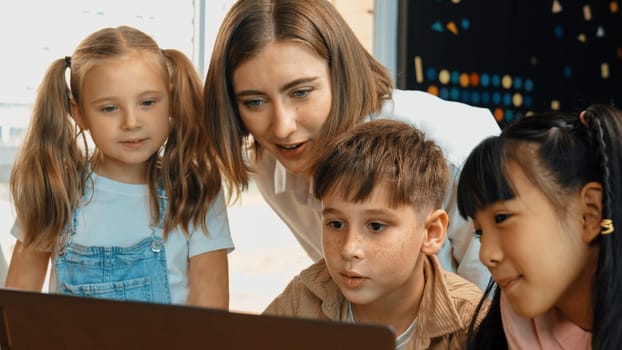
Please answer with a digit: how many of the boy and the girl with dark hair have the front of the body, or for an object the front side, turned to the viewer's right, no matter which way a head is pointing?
0

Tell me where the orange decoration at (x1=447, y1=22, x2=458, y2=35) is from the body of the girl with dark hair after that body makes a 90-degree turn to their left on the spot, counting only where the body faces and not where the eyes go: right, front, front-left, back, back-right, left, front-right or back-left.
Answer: back-left

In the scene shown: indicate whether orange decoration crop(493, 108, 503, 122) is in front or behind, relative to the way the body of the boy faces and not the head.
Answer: behind

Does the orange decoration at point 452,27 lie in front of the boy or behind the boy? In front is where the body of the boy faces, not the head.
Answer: behind

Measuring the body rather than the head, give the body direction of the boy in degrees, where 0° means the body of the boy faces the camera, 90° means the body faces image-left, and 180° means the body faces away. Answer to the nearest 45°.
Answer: approximately 45°

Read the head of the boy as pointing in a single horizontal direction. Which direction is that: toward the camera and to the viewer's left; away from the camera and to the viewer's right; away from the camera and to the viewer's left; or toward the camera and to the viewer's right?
toward the camera and to the viewer's left

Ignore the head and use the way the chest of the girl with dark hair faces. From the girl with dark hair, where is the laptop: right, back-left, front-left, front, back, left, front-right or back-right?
front

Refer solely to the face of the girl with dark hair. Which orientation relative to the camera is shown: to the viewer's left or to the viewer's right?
to the viewer's left

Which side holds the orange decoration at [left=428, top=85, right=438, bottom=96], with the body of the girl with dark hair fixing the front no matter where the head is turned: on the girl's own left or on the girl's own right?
on the girl's own right

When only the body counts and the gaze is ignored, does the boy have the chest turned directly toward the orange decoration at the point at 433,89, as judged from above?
no

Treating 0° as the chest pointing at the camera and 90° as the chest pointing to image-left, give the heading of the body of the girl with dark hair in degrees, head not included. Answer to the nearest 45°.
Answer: approximately 45°

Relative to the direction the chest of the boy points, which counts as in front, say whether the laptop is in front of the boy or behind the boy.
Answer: in front

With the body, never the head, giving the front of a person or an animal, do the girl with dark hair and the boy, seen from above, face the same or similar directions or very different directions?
same or similar directions
